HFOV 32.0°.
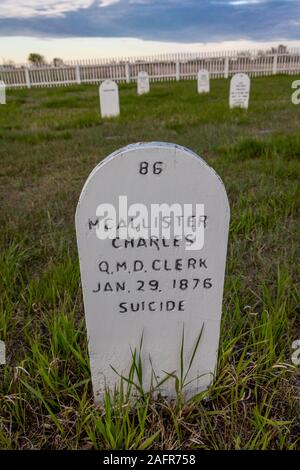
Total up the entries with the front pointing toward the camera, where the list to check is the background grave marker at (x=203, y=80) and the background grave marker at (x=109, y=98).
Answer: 2

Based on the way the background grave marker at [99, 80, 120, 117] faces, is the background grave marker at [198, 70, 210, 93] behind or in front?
behind

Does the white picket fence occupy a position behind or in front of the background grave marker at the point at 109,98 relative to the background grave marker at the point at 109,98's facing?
behind

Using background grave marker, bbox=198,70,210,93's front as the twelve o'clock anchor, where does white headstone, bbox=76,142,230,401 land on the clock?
The white headstone is roughly at 12 o'clock from the background grave marker.

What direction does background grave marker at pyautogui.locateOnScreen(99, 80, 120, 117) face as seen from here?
toward the camera

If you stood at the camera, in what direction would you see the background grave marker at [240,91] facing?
facing the viewer

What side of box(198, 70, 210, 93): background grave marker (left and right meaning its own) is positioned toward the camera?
front

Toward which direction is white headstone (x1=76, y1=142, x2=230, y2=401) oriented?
toward the camera

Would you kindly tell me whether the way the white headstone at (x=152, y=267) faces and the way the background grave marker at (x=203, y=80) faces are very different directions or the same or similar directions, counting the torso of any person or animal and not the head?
same or similar directions

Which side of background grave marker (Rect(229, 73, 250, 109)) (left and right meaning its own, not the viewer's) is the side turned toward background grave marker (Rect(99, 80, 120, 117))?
right

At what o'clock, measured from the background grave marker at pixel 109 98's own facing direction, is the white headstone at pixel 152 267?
The white headstone is roughly at 12 o'clock from the background grave marker.
